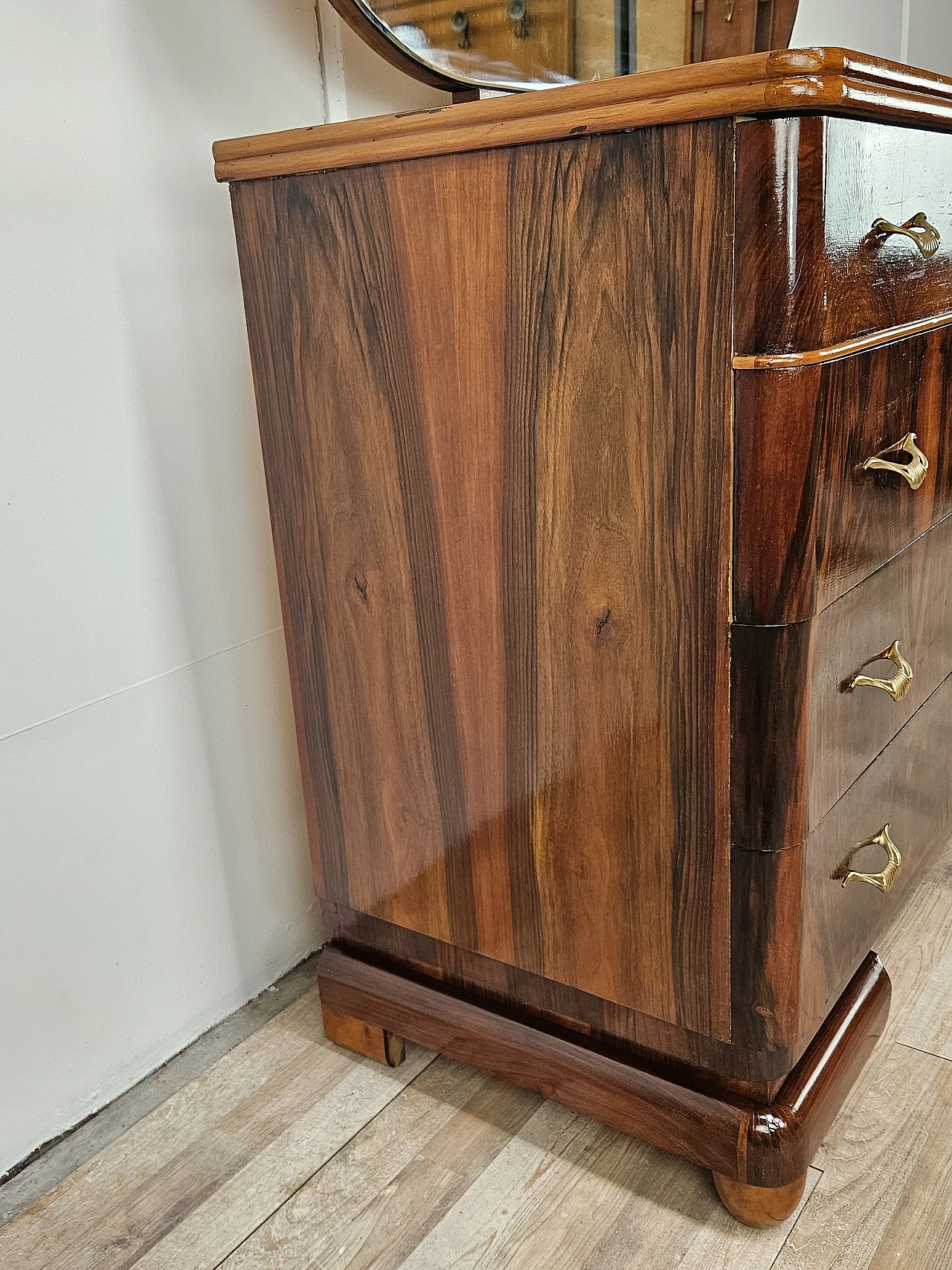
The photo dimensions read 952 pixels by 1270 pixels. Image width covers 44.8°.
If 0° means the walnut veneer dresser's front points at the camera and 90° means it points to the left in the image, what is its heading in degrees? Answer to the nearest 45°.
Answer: approximately 315°
